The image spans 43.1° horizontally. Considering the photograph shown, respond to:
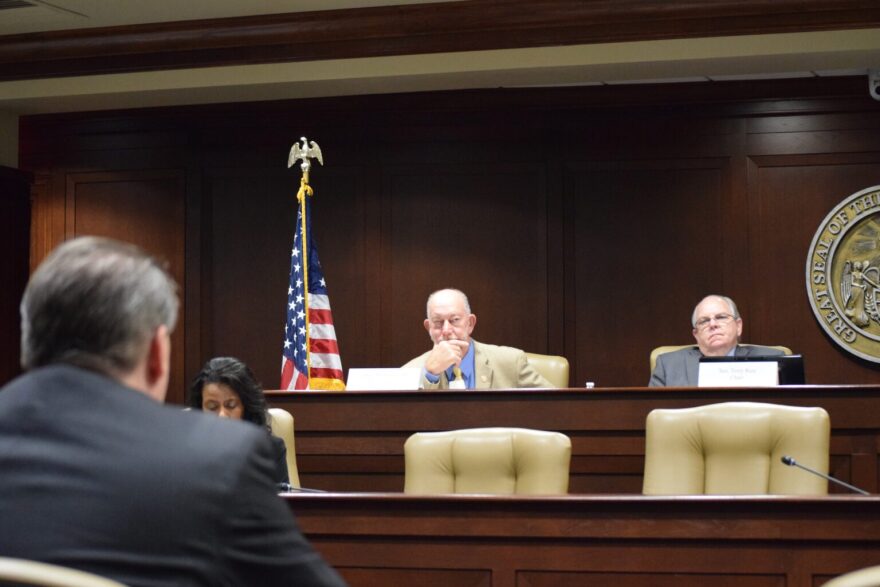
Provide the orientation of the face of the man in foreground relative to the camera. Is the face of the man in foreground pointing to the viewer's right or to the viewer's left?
to the viewer's right

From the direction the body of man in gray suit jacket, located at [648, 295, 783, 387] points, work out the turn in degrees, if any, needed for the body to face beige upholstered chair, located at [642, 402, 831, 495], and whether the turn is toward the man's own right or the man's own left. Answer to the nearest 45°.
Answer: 0° — they already face it

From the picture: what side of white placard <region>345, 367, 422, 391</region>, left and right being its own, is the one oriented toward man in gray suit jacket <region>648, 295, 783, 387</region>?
left

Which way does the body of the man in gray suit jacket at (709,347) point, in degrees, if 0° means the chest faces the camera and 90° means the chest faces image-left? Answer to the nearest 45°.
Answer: approximately 0°

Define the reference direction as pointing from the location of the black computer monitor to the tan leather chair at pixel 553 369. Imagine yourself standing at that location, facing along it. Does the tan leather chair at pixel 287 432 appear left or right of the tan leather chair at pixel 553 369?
left
